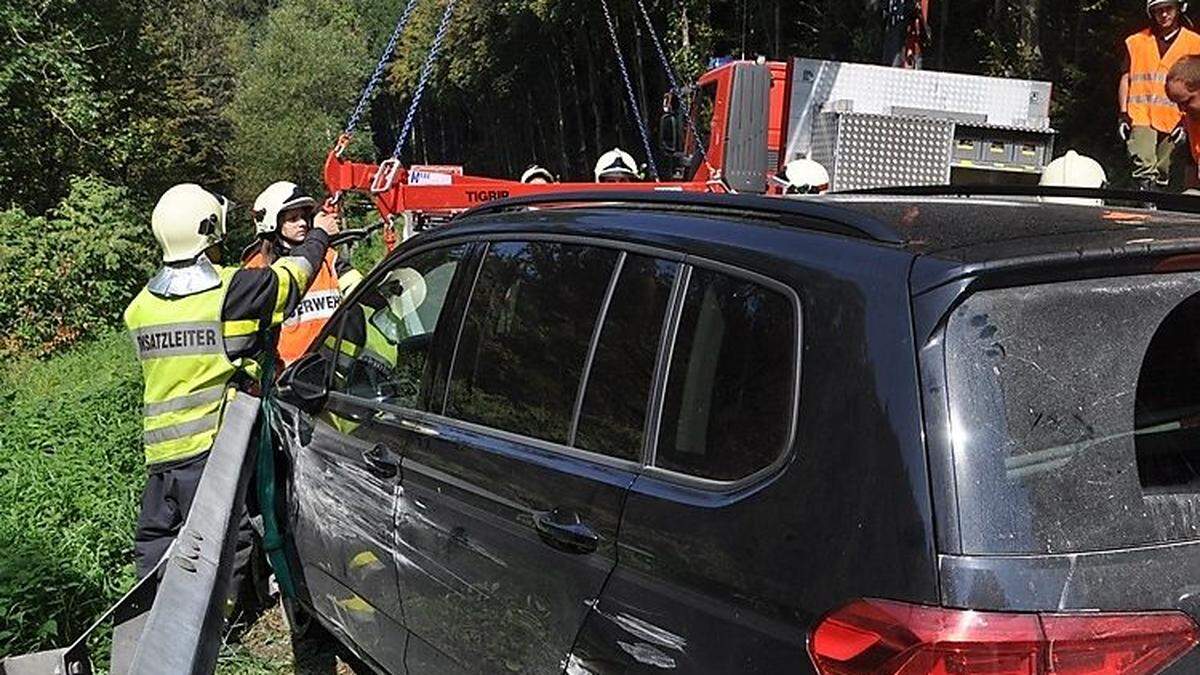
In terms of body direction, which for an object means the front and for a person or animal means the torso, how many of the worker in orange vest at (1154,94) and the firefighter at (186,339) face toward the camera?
1

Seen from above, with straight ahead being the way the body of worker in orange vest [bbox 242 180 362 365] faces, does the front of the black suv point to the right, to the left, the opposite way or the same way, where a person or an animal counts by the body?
the opposite way

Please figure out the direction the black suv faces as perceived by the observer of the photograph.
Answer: facing away from the viewer and to the left of the viewer

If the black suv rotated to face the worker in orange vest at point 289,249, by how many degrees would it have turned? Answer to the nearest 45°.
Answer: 0° — it already faces them

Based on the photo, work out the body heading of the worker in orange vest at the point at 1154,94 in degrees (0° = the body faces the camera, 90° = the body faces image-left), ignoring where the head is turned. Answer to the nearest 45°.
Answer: approximately 0°

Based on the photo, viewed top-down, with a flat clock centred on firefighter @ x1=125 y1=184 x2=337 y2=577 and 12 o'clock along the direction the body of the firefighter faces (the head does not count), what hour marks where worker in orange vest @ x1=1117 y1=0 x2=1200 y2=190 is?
The worker in orange vest is roughly at 1 o'clock from the firefighter.

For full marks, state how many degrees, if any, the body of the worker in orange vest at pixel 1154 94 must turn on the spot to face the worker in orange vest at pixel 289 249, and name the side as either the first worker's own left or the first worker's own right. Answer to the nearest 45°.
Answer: approximately 45° to the first worker's own right

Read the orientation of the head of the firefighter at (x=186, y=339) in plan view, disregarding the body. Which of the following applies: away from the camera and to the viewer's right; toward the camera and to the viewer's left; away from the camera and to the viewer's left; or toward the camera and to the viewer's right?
away from the camera and to the viewer's right

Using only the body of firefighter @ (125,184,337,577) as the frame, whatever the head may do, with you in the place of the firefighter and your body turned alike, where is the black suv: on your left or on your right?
on your right
